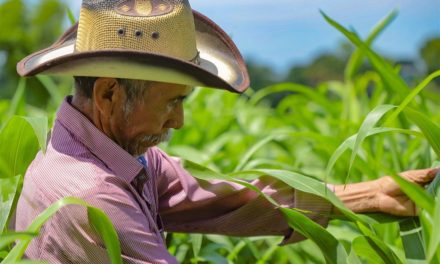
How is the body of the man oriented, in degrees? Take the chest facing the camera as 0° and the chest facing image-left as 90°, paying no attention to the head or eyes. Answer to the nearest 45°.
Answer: approximately 270°

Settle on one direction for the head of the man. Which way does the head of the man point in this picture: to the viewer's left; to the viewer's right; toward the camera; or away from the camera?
to the viewer's right
